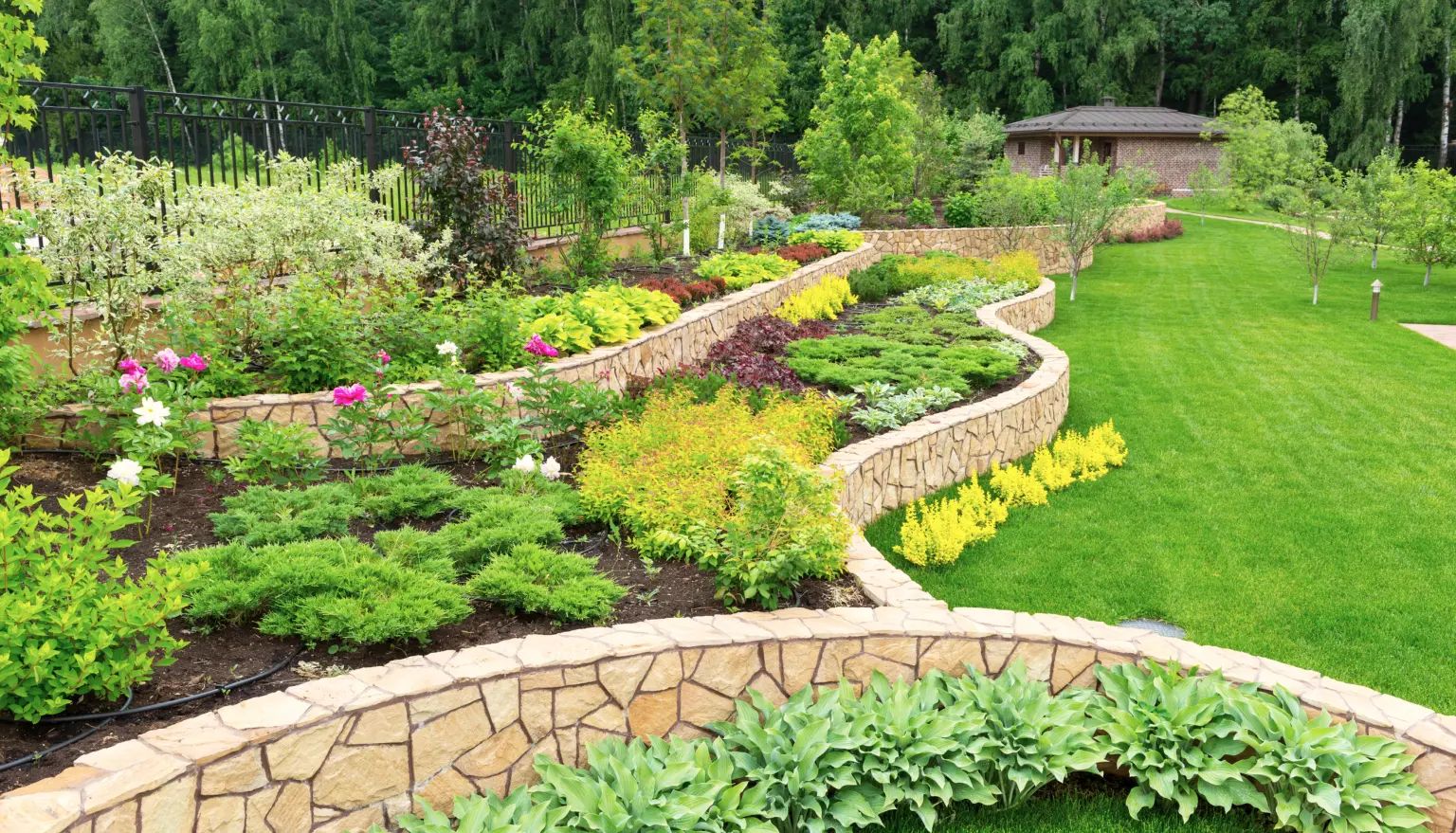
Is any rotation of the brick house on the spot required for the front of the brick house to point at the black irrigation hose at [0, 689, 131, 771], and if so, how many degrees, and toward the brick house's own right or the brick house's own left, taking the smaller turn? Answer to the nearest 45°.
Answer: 0° — it already faces it

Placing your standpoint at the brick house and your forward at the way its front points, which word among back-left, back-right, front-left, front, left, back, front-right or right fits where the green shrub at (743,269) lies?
front

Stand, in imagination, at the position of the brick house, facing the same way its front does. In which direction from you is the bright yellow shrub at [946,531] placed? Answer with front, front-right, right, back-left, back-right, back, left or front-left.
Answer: front

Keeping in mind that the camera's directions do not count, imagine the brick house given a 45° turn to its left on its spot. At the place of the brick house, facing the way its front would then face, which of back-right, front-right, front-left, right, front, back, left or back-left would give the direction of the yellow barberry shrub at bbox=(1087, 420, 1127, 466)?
front-right

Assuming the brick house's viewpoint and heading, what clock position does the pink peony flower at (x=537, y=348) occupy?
The pink peony flower is roughly at 12 o'clock from the brick house.

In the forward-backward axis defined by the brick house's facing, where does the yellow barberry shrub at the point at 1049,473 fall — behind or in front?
in front

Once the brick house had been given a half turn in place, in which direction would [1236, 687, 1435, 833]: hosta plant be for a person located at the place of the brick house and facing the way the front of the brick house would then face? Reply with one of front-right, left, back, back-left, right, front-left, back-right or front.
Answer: back

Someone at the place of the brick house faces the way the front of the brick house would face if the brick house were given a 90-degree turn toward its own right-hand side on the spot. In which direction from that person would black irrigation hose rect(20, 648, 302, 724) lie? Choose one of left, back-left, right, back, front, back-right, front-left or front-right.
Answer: left

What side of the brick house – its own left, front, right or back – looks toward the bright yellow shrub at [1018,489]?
front

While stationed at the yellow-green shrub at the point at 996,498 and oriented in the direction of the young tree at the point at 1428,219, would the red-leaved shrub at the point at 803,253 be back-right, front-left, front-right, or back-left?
front-left

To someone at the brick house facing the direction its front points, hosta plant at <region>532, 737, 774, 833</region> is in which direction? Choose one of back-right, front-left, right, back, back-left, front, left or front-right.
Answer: front

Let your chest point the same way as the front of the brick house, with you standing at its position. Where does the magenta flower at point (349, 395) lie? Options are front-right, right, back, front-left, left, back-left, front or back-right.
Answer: front

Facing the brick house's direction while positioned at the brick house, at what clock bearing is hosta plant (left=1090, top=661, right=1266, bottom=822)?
The hosta plant is roughly at 12 o'clock from the brick house.

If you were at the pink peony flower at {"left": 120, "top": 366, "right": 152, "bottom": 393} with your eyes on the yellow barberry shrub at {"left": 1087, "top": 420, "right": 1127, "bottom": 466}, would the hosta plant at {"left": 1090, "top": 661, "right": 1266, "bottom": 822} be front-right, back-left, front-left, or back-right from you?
front-right

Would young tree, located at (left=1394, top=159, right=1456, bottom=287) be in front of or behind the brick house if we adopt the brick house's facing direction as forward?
in front

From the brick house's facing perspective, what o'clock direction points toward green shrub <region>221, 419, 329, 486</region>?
The green shrub is roughly at 12 o'clock from the brick house.

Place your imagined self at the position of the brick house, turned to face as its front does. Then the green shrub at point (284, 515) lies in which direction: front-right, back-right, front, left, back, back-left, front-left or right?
front

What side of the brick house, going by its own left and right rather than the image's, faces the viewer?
front

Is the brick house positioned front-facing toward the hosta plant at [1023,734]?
yes

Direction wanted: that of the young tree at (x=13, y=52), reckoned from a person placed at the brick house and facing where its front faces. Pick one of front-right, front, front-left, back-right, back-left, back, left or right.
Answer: front
